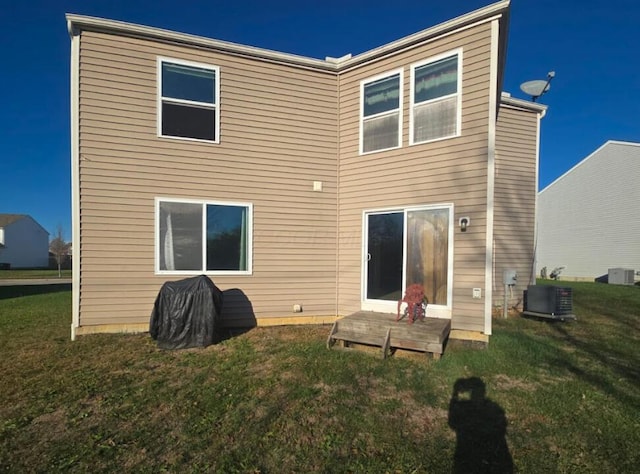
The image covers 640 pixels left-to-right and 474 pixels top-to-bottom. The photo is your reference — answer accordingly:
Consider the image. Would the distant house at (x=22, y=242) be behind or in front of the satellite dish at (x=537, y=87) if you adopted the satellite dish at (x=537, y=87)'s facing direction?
behind

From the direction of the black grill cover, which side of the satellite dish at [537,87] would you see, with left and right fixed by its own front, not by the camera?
right

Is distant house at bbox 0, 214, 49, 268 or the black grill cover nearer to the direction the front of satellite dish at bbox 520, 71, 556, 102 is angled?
the black grill cover

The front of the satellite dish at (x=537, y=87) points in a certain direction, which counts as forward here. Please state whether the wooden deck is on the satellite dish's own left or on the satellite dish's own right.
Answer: on the satellite dish's own right

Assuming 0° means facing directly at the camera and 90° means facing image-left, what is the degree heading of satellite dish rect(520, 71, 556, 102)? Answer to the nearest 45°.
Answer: approximately 315°

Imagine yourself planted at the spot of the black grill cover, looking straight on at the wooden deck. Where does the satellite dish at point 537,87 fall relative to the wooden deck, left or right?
left

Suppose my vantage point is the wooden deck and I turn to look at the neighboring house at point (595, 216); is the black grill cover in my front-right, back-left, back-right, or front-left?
back-left
